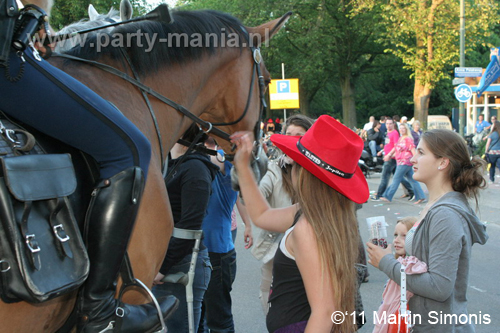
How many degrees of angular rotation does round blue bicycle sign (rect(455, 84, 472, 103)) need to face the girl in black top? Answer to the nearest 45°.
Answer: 0° — it already faces them

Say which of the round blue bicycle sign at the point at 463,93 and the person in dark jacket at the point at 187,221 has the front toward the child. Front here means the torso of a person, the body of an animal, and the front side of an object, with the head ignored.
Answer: the round blue bicycle sign

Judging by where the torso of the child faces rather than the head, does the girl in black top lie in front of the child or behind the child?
in front

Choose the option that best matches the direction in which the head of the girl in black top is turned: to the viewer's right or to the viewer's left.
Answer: to the viewer's left

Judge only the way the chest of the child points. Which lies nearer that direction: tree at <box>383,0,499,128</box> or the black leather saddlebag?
the black leather saddlebag

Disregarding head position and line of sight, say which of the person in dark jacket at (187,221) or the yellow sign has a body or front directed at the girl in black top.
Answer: the yellow sign

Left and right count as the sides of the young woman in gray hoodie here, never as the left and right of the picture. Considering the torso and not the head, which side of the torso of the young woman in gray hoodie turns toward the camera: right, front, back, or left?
left

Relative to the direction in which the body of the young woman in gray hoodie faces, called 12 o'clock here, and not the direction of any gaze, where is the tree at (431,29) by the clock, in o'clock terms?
The tree is roughly at 3 o'clock from the young woman in gray hoodie.

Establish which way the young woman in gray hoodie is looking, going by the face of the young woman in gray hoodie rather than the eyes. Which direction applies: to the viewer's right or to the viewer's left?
to the viewer's left

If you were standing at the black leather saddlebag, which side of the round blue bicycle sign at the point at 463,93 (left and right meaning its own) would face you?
front

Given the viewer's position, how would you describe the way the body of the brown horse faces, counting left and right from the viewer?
facing to the right of the viewer
